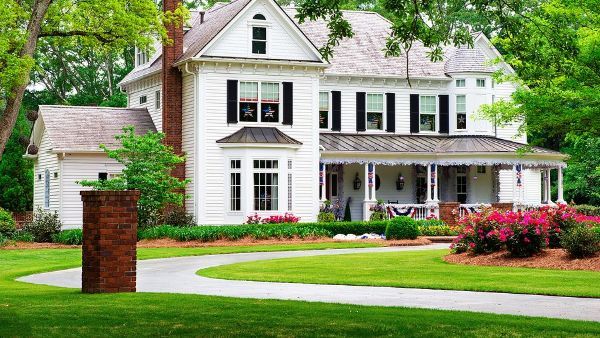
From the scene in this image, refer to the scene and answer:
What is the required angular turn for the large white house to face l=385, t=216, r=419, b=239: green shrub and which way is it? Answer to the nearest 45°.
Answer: approximately 45° to its left

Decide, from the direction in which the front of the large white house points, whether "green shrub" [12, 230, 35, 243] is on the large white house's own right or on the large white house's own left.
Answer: on the large white house's own right

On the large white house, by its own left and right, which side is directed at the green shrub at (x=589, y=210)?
left

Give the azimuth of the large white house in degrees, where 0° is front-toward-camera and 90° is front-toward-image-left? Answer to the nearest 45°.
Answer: approximately 0°
